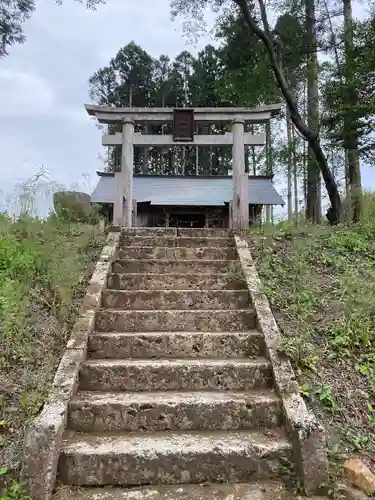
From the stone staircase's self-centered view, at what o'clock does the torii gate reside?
The torii gate is roughly at 6 o'clock from the stone staircase.

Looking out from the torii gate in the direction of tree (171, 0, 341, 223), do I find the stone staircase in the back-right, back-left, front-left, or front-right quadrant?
back-right

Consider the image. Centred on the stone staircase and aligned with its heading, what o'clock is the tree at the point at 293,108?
The tree is roughly at 7 o'clock from the stone staircase.

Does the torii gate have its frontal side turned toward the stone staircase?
yes

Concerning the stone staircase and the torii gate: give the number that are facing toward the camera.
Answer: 2

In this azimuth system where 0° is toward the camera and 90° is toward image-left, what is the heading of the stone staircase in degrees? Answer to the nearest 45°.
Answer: approximately 0°

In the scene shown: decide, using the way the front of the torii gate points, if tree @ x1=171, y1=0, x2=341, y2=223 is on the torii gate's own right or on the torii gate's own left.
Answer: on the torii gate's own left

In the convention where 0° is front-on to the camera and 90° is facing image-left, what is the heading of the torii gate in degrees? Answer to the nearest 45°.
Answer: approximately 0°

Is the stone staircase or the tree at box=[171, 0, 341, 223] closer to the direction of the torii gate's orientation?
the stone staircase
